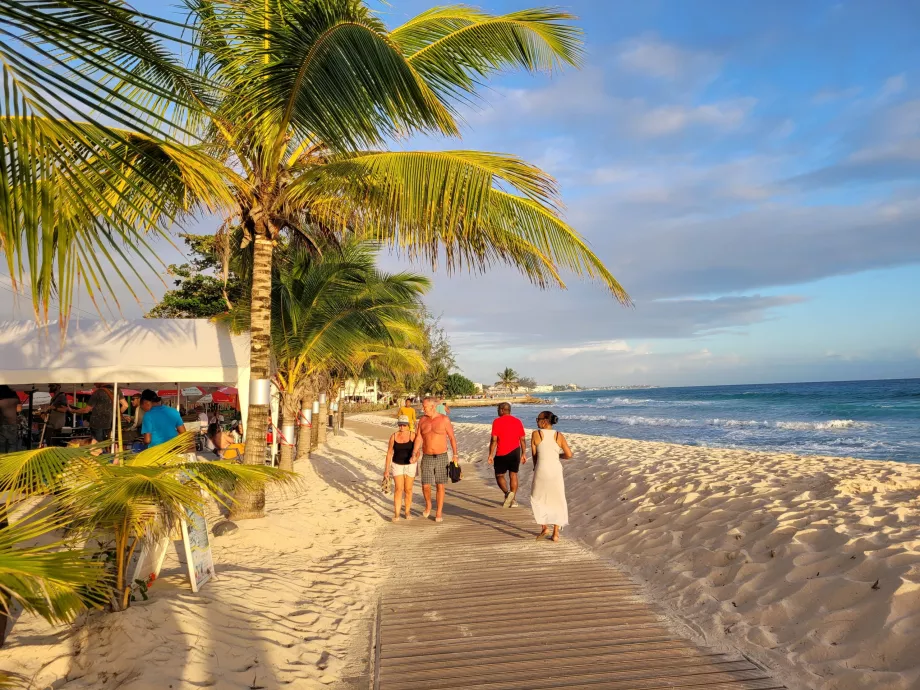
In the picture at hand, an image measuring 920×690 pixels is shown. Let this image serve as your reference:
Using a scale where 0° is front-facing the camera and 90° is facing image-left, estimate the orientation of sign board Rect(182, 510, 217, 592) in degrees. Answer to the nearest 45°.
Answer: approximately 315°

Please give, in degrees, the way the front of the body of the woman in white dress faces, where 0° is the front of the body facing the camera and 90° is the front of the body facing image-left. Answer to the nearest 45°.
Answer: approximately 180°

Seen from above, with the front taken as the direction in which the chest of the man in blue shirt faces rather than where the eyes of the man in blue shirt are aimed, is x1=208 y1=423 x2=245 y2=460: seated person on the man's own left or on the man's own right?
on the man's own right
